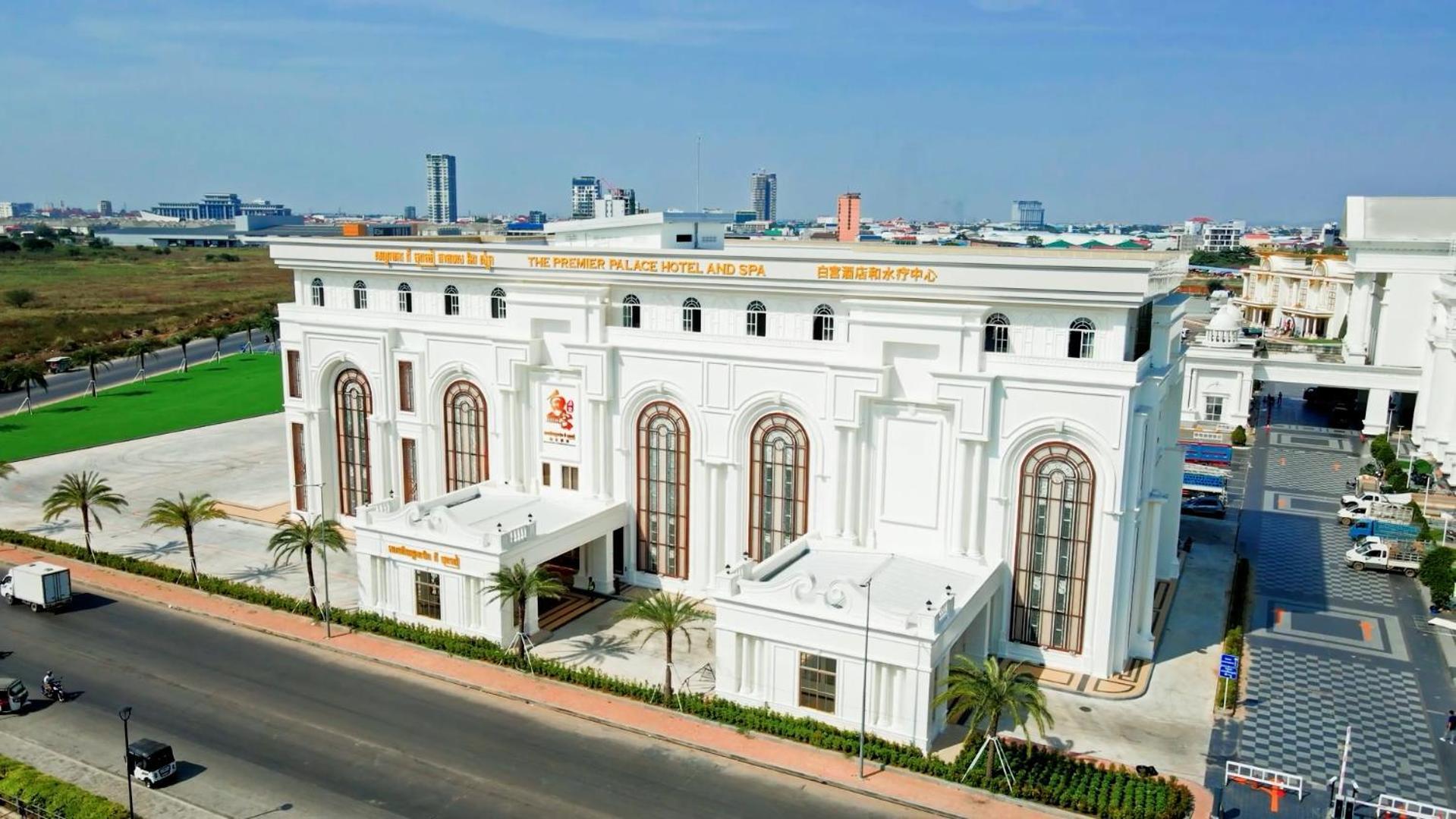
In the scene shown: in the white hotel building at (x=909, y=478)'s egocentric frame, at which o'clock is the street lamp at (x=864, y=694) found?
The street lamp is roughly at 11 o'clock from the white hotel building.

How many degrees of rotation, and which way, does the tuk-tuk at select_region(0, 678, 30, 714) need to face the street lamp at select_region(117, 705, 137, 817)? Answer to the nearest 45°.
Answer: approximately 45° to its right

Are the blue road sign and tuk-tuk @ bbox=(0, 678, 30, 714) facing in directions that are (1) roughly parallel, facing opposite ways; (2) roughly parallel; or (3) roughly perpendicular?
roughly perpendicular

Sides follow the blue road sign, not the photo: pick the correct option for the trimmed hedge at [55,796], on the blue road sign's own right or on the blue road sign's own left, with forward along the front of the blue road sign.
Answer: on the blue road sign's own right

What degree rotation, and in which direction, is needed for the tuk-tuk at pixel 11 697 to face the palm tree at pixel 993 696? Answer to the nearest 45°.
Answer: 0° — it already faces it

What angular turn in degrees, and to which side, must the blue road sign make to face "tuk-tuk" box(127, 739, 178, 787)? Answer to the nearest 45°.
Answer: approximately 45° to its right

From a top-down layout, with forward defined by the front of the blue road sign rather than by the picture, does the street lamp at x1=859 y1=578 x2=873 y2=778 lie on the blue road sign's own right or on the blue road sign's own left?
on the blue road sign's own right

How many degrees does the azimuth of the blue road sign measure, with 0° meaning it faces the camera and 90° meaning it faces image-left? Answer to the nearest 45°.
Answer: approximately 0°
